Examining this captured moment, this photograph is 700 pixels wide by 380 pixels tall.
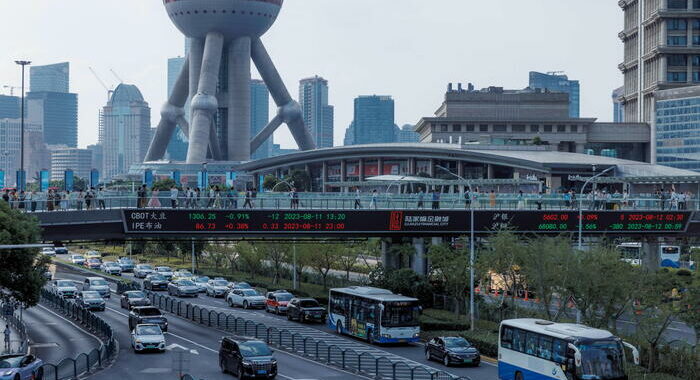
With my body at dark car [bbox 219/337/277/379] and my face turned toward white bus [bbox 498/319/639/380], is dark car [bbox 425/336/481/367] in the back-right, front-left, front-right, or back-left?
front-left

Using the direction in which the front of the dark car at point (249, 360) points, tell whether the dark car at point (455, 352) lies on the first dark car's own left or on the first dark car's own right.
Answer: on the first dark car's own left

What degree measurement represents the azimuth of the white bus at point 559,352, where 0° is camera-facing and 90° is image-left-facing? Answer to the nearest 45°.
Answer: approximately 315°

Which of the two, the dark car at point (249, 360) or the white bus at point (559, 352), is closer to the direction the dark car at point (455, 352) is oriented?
the white bus

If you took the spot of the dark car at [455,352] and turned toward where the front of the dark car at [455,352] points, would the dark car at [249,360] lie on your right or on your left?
on your right

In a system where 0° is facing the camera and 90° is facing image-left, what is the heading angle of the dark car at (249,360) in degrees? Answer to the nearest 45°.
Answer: approximately 315°

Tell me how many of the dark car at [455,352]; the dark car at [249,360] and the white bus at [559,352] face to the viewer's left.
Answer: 0

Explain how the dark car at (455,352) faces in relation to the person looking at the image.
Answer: facing the viewer and to the right of the viewer

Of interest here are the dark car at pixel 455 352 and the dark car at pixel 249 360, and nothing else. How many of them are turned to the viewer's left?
0

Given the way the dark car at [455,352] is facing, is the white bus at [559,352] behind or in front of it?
in front

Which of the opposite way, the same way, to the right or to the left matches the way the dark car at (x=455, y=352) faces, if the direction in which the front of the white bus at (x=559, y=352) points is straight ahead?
the same way

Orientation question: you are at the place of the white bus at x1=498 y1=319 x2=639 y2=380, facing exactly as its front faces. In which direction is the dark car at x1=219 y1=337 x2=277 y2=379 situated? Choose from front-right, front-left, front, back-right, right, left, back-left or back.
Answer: back-right
